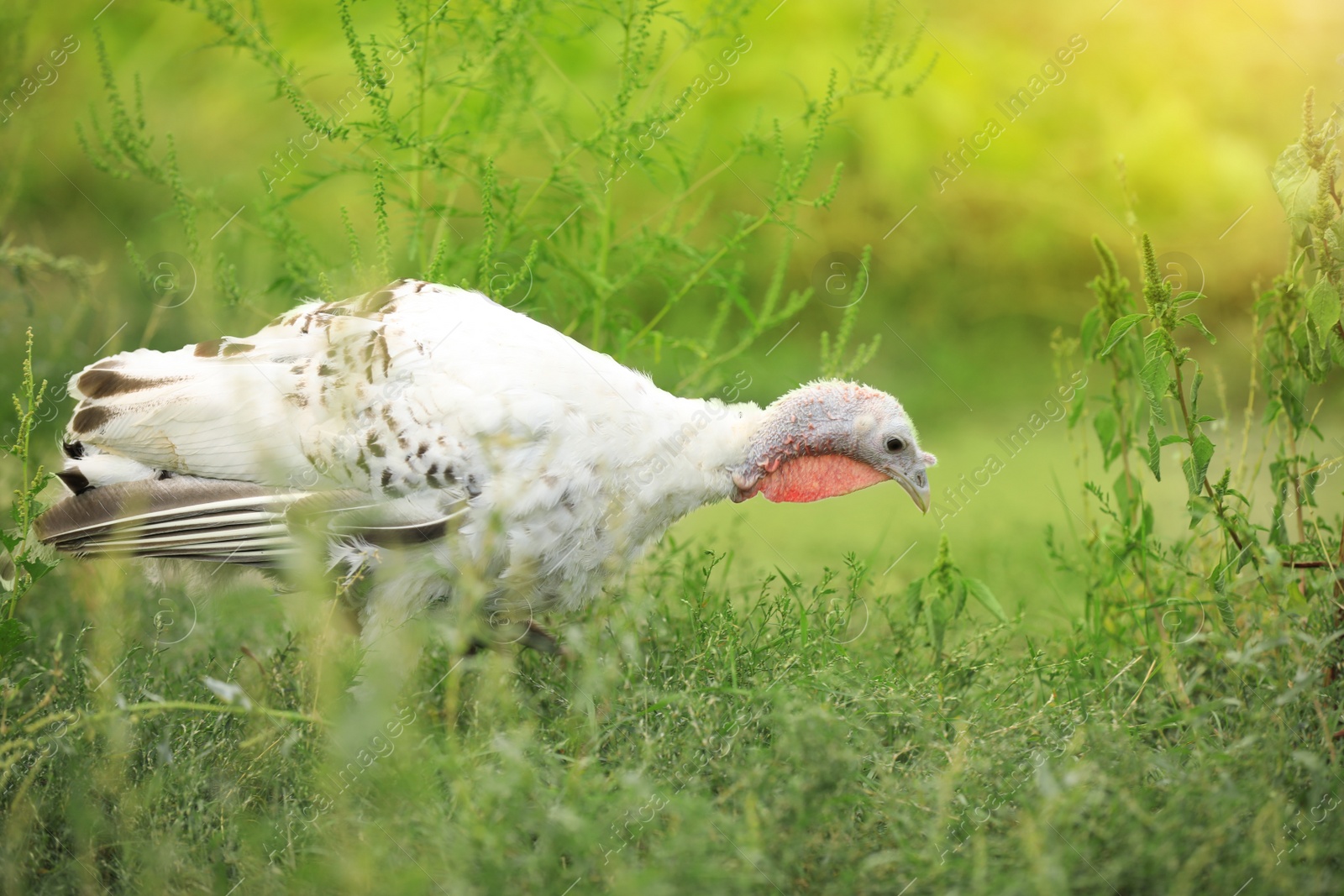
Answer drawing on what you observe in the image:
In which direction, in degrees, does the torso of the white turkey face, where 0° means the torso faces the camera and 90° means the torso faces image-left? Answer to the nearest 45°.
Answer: approximately 270°
